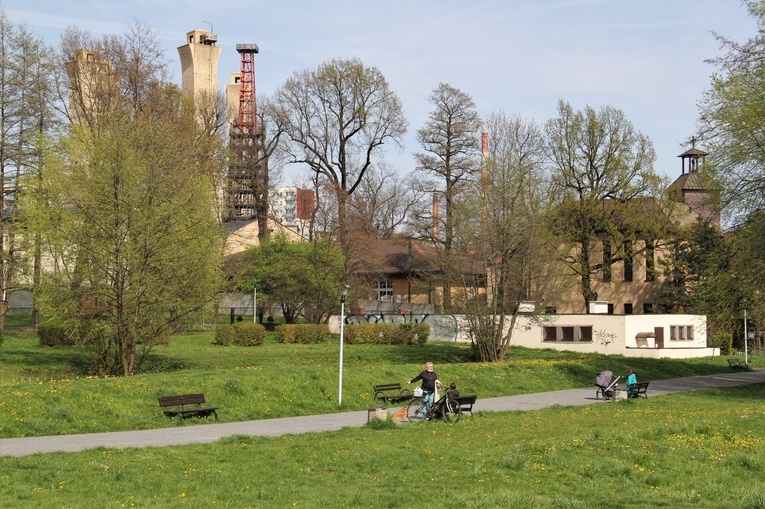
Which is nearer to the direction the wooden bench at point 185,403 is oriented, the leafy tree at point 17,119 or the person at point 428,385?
the person

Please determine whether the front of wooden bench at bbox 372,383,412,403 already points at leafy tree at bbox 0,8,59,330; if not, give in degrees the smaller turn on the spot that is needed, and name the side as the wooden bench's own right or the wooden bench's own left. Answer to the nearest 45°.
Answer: approximately 180°

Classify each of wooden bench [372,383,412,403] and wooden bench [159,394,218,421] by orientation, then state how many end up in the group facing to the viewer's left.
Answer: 0

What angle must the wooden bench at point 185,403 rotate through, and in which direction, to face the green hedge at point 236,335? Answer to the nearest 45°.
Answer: approximately 135° to its left

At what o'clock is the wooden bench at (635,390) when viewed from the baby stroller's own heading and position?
The wooden bench is roughly at 6 o'clock from the baby stroller.

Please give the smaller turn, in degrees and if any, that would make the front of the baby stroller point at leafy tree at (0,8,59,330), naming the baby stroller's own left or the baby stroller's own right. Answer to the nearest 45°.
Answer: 0° — it already faces it

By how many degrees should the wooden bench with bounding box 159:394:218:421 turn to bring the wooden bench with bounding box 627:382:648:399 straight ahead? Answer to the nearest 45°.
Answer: approximately 45° to its left

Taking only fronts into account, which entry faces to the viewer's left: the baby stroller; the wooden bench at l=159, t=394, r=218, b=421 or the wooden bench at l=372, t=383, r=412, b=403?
the baby stroller

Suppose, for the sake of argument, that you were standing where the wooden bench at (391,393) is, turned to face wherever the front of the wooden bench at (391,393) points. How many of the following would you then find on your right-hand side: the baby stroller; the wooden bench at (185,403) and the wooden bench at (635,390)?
1

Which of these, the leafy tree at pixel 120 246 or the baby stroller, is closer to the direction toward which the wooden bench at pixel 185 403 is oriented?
the baby stroller

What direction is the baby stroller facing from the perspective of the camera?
to the viewer's left

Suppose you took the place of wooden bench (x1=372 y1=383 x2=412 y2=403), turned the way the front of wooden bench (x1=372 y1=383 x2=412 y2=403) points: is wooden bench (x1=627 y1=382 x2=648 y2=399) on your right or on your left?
on your left

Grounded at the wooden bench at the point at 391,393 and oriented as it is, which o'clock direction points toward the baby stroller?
The baby stroller is roughly at 10 o'clock from the wooden bench.
